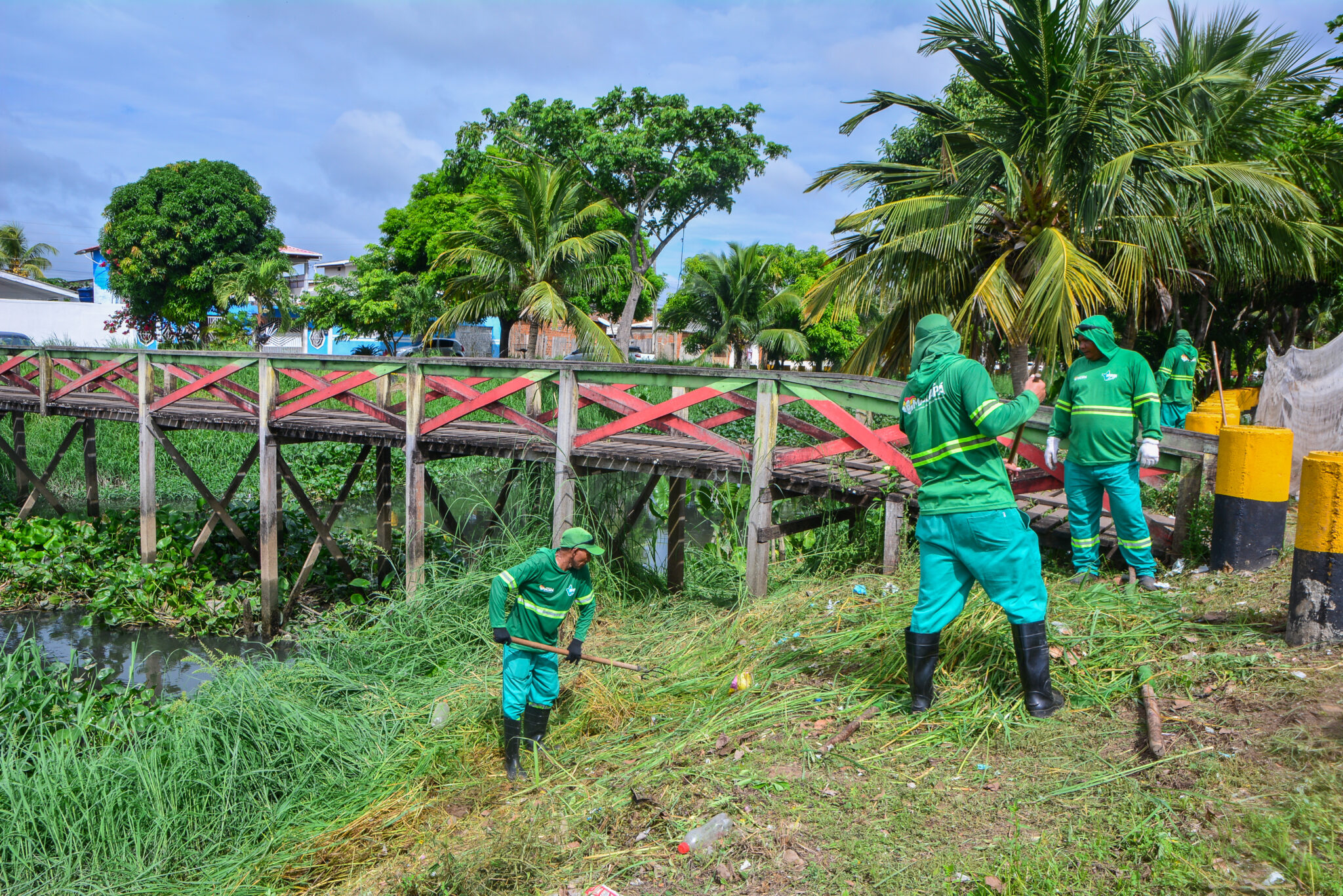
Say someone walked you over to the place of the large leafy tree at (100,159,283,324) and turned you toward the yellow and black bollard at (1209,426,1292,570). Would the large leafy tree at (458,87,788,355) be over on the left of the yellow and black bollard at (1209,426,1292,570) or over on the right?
left

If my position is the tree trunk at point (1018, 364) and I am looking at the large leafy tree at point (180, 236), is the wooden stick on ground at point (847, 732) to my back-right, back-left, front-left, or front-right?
back-left

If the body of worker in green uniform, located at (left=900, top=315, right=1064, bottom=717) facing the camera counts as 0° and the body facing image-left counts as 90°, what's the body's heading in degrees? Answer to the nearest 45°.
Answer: approximately 225°

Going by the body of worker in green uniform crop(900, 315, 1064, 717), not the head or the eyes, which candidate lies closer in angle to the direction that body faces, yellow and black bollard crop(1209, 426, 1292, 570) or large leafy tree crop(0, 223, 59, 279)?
the yellow and black bollard

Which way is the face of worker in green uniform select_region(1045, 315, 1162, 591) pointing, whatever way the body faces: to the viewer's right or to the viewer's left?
to the viewer's left

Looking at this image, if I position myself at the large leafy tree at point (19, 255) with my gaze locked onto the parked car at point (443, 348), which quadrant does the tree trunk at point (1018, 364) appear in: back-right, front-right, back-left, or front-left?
front-right

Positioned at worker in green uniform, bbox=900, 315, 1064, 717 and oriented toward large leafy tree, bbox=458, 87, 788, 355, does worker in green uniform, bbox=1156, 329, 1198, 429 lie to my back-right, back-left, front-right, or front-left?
front-right

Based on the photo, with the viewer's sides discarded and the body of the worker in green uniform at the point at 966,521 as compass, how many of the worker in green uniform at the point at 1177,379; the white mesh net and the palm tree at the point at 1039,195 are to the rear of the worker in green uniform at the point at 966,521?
0

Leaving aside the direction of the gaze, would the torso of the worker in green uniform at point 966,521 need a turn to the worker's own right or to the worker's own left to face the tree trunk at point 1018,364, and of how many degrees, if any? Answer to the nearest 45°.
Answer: approximately 45° to the worker's own left

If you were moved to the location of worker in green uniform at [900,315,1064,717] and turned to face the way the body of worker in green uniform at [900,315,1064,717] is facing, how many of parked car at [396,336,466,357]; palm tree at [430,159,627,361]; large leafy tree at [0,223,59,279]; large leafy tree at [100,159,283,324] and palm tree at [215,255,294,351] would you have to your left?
5

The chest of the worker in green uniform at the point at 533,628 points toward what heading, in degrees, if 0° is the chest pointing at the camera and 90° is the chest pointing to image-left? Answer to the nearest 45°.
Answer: approximately 315°

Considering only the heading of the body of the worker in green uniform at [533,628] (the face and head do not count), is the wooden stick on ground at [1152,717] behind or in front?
in front
